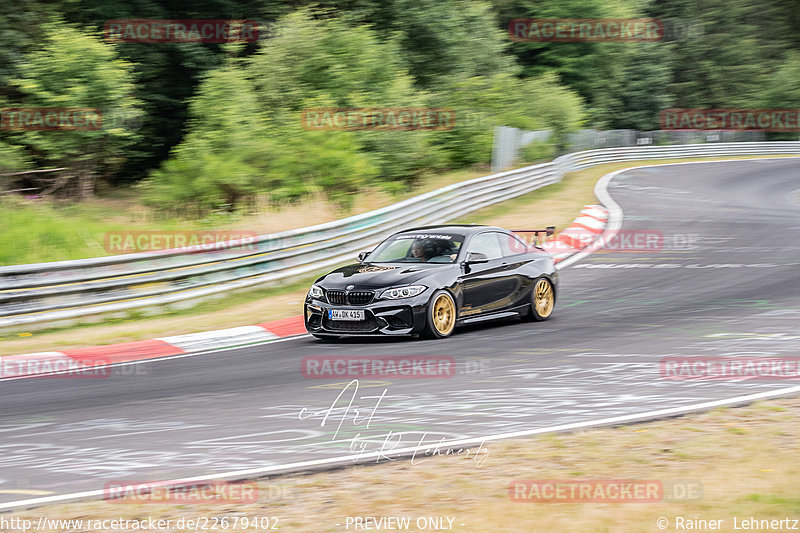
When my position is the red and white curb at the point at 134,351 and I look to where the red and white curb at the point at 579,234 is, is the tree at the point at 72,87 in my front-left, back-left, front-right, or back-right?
front-left

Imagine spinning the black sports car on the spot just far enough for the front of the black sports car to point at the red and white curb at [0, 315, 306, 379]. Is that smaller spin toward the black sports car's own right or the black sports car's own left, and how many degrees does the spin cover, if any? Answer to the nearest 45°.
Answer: approximately 45° to the black sports car's own right

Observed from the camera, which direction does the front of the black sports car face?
facing the viewer and to the left of the viewer

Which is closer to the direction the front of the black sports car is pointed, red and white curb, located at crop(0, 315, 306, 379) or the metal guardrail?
the red and white curb

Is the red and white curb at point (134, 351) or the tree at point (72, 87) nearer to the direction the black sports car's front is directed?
the red and white curb

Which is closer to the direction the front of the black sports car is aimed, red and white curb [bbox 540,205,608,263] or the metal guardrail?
the metal guardrail

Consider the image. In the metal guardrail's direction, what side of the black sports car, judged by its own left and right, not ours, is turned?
right

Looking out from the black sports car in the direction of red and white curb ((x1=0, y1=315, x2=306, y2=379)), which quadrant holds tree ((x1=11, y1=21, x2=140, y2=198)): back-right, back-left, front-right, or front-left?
front-right

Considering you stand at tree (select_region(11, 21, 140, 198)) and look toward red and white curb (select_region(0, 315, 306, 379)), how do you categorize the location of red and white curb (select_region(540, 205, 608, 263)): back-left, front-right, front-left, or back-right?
front-left

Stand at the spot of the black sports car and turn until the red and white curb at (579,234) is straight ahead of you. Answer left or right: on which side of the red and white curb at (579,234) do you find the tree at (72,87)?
left

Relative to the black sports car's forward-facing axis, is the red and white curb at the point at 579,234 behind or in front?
behind

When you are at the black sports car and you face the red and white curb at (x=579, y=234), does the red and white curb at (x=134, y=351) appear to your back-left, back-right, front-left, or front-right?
back-left

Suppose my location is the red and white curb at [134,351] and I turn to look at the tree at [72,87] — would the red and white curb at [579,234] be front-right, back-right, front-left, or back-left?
front-right

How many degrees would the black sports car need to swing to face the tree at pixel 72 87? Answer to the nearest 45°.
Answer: approximately 90° to its right
